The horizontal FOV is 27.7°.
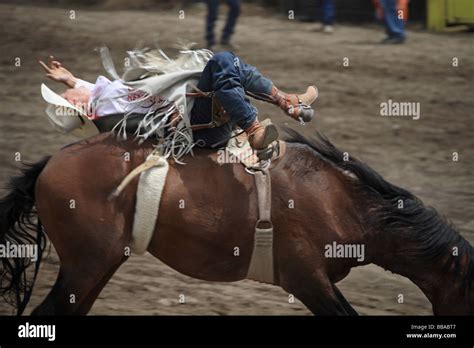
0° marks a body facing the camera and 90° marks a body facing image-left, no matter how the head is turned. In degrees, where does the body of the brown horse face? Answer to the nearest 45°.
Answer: approximately 270°

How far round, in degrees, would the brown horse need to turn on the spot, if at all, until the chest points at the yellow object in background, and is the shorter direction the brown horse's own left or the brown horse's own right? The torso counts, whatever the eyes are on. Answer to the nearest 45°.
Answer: approximately 90° to the brown horse's own left
